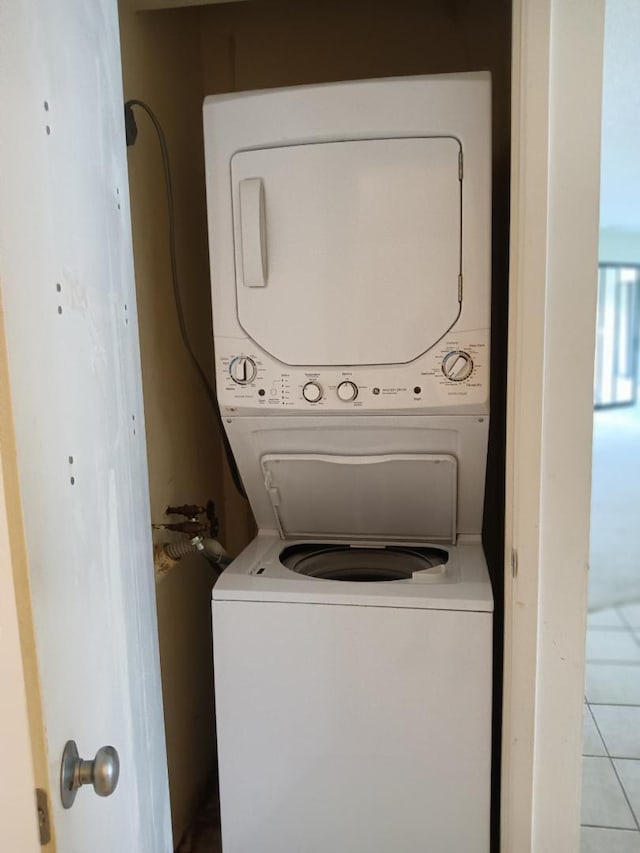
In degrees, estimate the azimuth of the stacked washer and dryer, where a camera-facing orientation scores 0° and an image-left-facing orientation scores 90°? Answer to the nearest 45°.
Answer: approximately 0°

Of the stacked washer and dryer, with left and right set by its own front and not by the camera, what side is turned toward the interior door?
front
